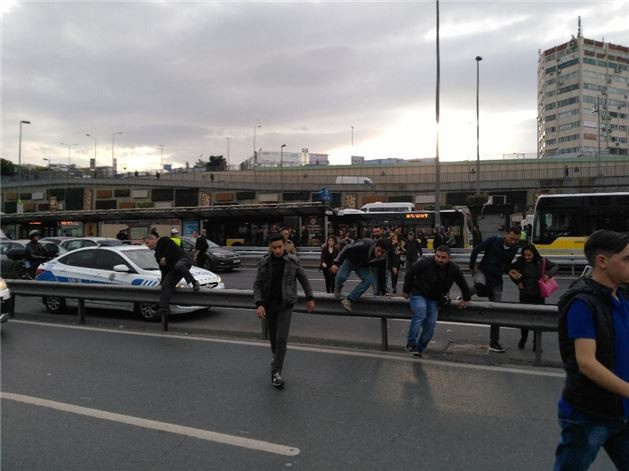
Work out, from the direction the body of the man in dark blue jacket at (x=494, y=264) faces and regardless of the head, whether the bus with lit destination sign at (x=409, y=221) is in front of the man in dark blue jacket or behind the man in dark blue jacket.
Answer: behind

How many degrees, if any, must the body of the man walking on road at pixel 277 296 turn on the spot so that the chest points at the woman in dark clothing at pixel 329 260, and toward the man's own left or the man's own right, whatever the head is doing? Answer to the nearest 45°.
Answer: approximately 180°

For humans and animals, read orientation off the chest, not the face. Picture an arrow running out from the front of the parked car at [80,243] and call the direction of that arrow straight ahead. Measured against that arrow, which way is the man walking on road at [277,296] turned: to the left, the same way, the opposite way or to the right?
to the right

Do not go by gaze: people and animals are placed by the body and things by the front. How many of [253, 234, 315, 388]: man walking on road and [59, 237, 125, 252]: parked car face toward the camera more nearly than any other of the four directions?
1

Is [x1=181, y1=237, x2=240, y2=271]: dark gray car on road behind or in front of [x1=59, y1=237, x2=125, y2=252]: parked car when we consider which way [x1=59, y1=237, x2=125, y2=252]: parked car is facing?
in front

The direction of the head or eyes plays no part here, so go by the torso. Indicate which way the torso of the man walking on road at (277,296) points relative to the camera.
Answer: toward the camera

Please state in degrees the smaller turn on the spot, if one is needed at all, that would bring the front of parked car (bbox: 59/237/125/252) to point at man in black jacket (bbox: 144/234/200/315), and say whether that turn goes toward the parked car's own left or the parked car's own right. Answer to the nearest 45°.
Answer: approximately 90° to the parked car's own right

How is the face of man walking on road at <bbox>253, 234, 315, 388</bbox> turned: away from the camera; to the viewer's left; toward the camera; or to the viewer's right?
toward the camera

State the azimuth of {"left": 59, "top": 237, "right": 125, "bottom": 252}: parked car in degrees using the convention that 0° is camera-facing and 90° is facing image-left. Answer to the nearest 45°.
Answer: approximately 270°
